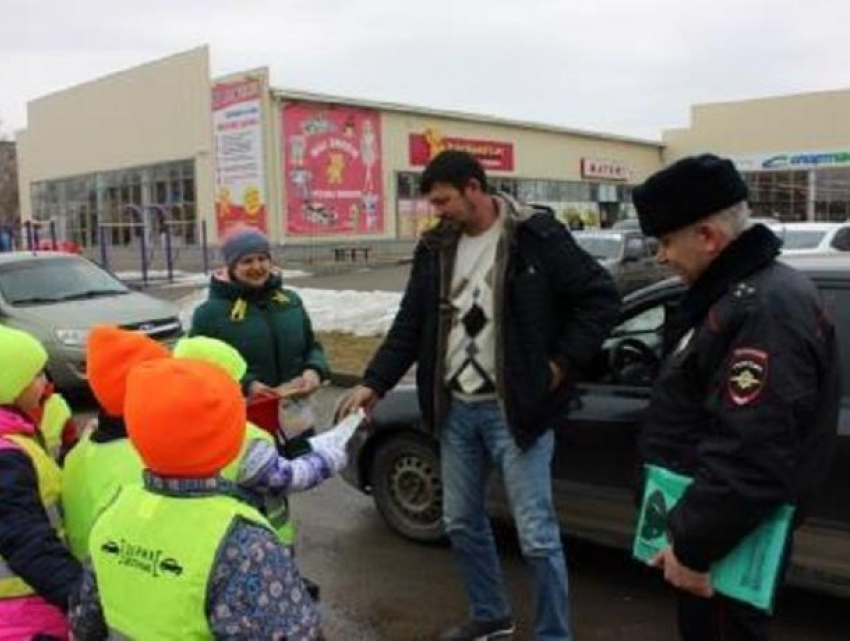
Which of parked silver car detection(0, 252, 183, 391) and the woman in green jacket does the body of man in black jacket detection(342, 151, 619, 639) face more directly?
the woman in green jacket

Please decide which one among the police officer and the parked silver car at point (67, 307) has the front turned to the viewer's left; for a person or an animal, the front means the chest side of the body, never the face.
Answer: the police officer

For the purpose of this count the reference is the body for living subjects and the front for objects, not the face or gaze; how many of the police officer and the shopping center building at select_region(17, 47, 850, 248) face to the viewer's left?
1

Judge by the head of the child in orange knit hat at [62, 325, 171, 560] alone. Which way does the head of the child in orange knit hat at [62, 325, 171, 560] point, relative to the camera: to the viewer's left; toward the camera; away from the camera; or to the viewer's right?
away from the camera

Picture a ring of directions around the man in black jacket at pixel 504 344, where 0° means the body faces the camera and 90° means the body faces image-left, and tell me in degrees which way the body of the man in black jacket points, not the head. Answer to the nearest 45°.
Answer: approximately 45°

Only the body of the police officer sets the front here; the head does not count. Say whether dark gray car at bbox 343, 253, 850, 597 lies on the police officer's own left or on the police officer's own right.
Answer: on the police officer's own right

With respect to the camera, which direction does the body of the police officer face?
to the viewer's left

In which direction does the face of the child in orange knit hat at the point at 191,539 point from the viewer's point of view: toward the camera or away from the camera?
away from the camera

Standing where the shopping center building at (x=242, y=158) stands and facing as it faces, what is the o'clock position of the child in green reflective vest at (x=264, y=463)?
The child in green reflective vest is roughly at 1 o'clock from the shopping center building.

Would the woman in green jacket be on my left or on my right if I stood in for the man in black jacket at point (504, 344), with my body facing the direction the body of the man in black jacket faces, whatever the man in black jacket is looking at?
on my right

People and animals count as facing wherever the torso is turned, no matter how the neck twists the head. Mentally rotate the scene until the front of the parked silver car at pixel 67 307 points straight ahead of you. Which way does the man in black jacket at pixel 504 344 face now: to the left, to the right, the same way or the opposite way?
to the right

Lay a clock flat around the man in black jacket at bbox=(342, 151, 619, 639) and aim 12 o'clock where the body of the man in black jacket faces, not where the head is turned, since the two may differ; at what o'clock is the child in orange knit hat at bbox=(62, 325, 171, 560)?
The child in orange knit hat is roughly at 12 o'clock from the man in black jacket.

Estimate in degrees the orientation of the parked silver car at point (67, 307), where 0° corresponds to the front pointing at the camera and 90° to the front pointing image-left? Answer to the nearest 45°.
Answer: approximately 315°
